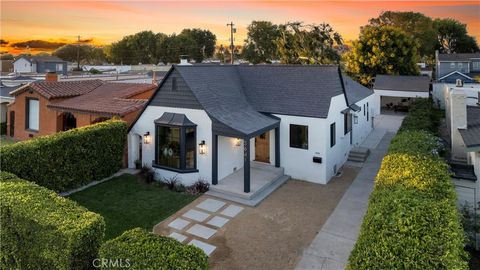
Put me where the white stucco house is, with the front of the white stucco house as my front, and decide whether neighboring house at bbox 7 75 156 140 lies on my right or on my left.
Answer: on my right

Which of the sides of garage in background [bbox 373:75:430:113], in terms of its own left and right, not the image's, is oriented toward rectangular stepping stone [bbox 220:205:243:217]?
front

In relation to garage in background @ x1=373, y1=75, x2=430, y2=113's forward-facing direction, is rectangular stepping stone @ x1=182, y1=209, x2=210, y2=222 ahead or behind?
ahead

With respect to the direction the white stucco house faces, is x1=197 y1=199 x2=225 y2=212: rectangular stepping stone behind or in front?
in front

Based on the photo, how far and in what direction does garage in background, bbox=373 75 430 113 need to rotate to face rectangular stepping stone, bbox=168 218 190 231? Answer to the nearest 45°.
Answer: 0° — it already faces it

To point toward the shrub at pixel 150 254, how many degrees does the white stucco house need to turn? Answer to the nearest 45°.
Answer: approximately 45° to its left

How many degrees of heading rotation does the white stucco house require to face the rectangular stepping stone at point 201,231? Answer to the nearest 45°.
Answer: approximately 45° to its left

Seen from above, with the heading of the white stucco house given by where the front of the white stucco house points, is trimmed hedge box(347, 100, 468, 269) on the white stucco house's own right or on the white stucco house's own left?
on the white stucco house's own left

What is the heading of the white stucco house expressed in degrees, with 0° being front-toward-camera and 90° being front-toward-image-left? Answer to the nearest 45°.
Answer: approximately 45°
